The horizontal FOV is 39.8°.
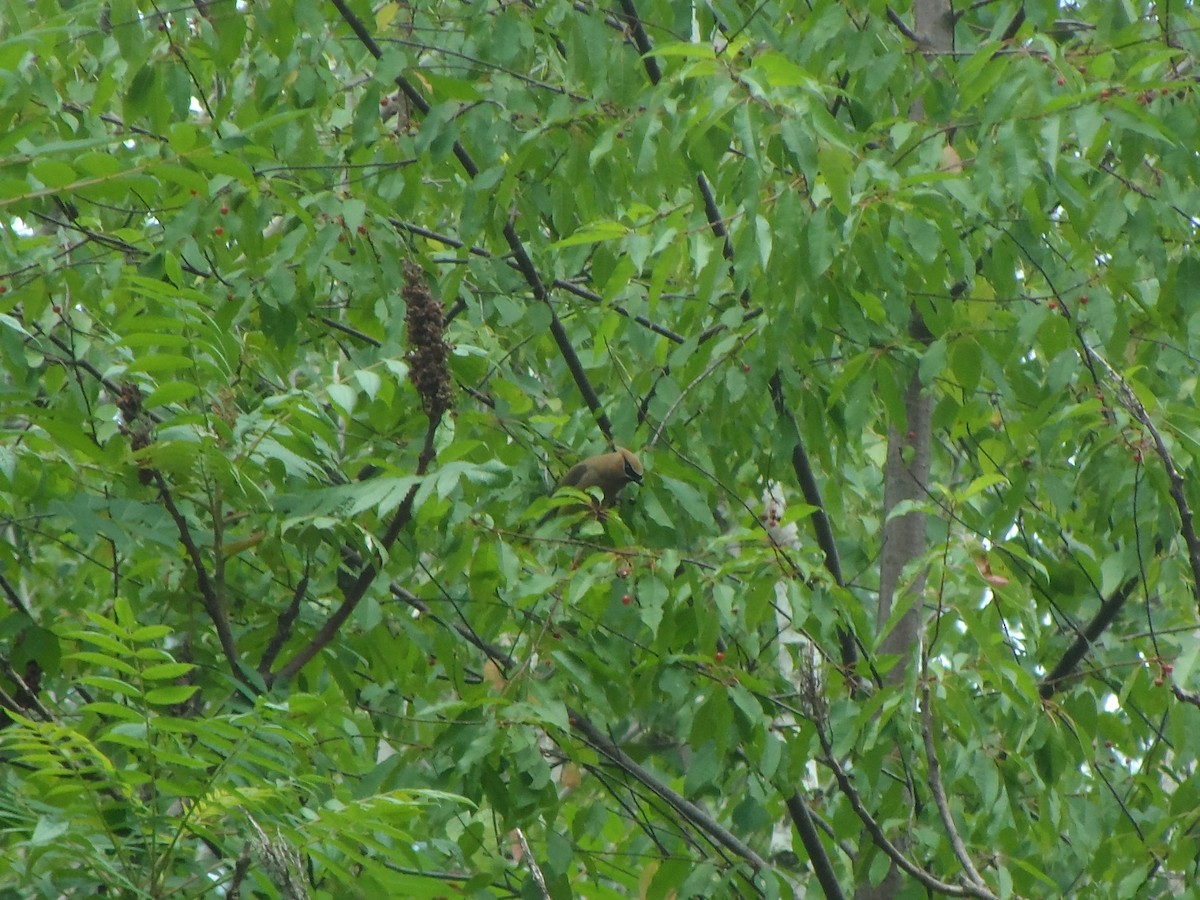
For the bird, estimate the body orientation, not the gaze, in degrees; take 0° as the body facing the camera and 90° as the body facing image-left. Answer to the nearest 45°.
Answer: approximately 270°
